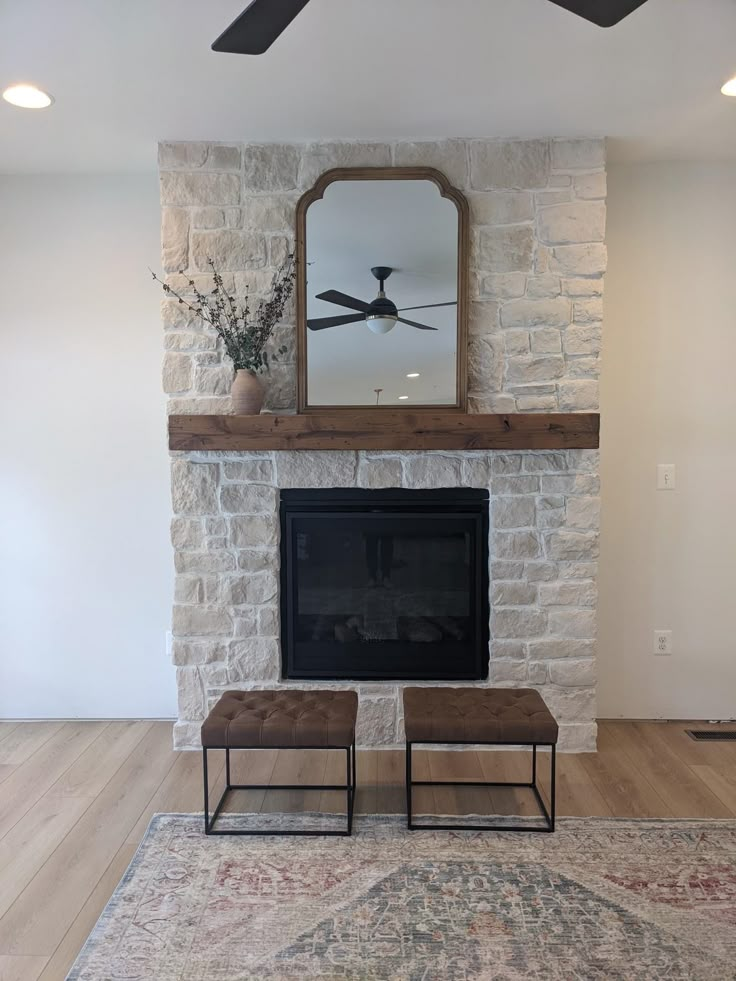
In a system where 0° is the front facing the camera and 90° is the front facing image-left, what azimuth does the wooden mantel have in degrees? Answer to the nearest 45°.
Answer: approximately 0°

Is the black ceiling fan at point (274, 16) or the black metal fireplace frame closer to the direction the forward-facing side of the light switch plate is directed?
the black ceiling fan

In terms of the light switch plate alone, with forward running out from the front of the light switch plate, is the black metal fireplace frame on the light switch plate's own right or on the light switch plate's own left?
on the light switch plate's own right
